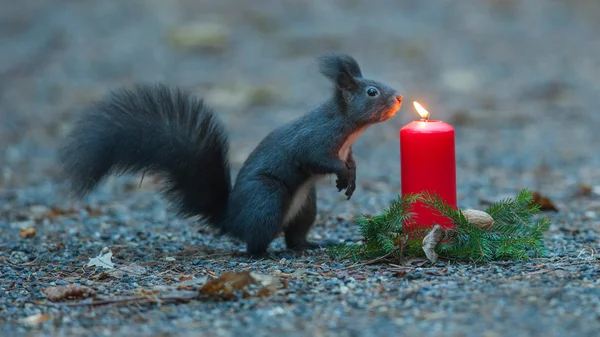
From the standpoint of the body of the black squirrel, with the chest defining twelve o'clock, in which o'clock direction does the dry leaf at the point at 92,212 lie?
The dry leaf is roughly at 8 o'clock from the black squirrel.

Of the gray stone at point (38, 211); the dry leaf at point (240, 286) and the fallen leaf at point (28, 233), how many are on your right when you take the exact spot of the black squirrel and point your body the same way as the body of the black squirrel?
1

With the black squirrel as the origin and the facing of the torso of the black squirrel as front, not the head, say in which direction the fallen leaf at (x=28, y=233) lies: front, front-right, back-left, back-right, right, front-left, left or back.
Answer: back-left

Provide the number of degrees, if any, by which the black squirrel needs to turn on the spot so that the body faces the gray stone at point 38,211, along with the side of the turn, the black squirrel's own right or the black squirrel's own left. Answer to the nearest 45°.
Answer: approximately 135° to the black squirrel's own left

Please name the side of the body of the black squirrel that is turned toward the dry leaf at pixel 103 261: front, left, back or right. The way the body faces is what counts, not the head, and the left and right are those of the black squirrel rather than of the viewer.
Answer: back

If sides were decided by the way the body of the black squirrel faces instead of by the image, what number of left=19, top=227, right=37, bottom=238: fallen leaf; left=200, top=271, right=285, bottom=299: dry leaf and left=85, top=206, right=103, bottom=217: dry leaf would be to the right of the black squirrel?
1

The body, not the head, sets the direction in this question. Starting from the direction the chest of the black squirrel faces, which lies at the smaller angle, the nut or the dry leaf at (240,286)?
the nut

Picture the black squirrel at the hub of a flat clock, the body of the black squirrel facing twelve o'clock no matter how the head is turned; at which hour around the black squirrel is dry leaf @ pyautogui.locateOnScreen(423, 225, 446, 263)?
The dry leaf is roughly at 1 o'clock from the black squirrel.

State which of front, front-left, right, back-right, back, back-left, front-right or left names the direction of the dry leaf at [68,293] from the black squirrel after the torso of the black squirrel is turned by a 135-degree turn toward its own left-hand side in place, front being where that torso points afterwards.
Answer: left

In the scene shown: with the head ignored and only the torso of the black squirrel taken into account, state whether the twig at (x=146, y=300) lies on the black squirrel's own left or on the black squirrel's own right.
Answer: on the black squirrel's own right

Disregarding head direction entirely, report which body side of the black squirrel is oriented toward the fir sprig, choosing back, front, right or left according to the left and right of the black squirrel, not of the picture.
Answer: front

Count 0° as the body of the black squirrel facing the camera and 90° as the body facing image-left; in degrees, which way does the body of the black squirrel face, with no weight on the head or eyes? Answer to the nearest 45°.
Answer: approximately 270°

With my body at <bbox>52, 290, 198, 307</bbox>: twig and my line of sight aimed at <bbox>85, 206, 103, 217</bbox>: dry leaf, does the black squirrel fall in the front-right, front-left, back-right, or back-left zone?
front-right
